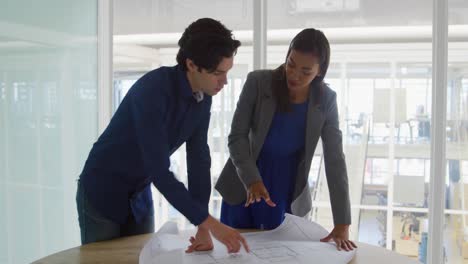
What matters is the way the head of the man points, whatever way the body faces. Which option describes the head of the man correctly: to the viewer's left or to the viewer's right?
to the viewer's right

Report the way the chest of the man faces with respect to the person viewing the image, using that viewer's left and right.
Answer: facing the viewer and to the right of the viewer

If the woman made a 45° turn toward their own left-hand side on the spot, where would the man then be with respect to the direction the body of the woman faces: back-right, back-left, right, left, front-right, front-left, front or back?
right

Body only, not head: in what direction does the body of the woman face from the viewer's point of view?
toward the camera
